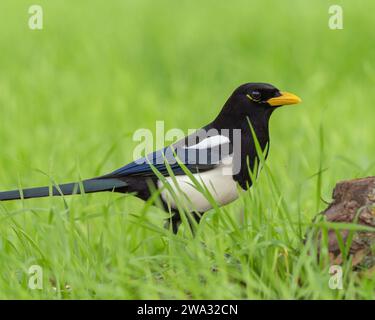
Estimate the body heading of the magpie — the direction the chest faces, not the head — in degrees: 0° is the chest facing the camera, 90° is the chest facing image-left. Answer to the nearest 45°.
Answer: approximately 270°

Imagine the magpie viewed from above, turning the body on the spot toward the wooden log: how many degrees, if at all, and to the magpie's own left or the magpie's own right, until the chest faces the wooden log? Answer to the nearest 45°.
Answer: approximately 45° to the magpie's own right
